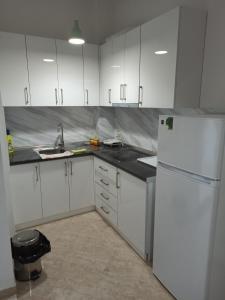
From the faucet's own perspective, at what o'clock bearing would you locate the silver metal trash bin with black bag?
The silver metal trash bin with black bag is roughly at 11 o'clock from the faucet.

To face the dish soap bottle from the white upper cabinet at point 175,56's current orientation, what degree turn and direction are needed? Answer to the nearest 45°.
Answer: approximately 45° to its right

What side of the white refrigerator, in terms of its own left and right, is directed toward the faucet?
right

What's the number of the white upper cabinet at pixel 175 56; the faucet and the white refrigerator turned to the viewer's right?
0

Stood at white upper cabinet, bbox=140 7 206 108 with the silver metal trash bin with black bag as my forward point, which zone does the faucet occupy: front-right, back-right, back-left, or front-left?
front-right

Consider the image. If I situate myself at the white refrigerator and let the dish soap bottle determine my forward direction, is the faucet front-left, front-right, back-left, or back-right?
front-right

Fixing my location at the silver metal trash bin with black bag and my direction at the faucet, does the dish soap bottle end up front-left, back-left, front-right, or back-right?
front-left

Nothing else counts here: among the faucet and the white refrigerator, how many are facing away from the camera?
0

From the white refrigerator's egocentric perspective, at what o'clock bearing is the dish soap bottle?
The dish soap bottle is roughly at 2 o'clock from the white refrigerator.

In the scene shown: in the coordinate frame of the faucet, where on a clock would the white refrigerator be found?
The white refrigerator is roughly at 10 o'clock from the faucet.

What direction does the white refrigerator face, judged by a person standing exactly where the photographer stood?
facing the viewer and to the left of the viewer

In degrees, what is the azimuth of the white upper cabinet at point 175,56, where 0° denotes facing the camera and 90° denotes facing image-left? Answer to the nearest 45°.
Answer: approximately 45°

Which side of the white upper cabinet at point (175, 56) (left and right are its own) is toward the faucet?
right
